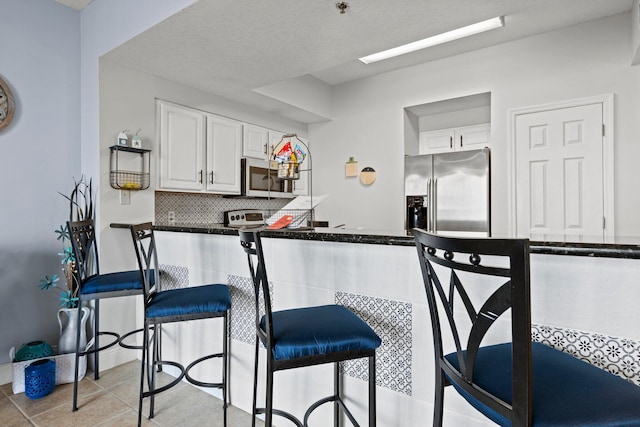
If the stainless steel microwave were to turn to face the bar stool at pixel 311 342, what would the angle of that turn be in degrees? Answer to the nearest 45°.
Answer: approximately 45° to its right

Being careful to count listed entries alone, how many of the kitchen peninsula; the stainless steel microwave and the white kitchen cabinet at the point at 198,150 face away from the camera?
0

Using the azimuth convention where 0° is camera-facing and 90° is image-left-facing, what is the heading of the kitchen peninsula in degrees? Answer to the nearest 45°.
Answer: approximately 45°

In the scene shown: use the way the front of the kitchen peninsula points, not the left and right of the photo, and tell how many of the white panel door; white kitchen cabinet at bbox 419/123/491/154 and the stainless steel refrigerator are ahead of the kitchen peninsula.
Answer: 0

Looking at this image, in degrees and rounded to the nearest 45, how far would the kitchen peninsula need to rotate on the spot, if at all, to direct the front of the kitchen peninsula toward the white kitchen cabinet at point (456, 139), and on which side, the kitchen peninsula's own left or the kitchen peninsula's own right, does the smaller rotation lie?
approximately 135° to the kitchen peninsula's own right

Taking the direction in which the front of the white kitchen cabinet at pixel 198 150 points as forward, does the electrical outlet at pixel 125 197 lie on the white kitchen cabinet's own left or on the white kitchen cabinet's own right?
on the white kitchen cabinet's own right

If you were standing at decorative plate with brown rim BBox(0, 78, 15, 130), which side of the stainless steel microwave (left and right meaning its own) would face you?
right

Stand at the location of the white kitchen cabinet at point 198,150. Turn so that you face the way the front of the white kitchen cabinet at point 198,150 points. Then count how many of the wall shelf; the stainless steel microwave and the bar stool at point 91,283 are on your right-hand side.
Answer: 2

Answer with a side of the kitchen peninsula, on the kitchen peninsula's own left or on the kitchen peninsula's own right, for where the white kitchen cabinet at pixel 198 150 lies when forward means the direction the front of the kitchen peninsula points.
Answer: on the kitchen peninsula's own right

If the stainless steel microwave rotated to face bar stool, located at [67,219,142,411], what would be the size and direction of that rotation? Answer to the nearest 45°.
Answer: approximately 90° to its right

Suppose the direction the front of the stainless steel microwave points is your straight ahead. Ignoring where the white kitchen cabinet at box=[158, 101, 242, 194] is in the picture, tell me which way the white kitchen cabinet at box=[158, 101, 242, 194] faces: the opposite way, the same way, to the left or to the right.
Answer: the same way

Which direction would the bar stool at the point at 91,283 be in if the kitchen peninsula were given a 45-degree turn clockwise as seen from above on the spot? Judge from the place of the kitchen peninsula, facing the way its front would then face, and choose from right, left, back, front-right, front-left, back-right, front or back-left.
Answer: front

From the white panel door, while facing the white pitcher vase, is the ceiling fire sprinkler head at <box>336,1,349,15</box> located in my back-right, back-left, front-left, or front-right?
front-left

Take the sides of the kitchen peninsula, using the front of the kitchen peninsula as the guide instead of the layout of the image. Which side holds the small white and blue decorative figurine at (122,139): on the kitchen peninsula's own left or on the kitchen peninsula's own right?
on the kitchen peninsula's own right

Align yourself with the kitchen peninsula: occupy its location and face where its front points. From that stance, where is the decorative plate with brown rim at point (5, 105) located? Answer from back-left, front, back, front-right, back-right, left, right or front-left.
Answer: front-right

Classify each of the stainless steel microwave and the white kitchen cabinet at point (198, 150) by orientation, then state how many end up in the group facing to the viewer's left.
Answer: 0

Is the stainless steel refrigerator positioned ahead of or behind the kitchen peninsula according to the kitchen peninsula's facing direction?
behind
